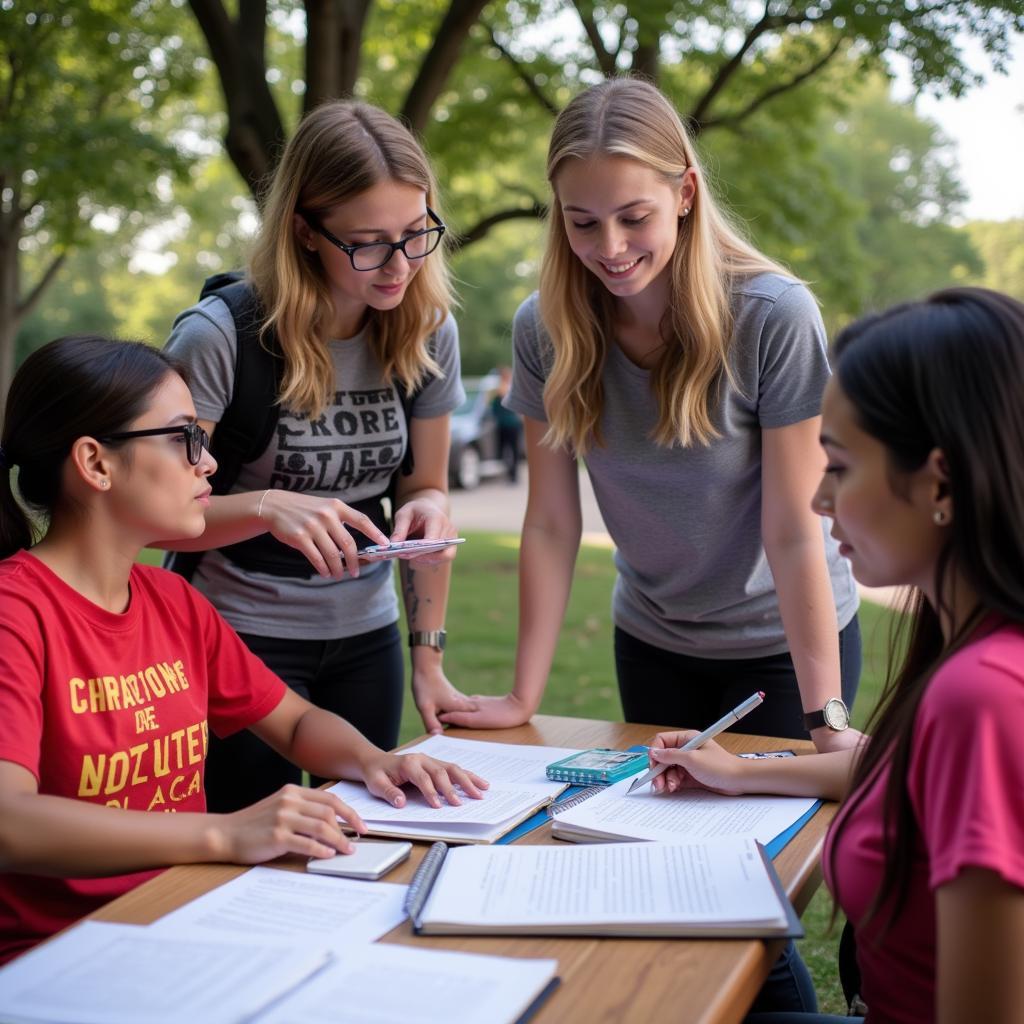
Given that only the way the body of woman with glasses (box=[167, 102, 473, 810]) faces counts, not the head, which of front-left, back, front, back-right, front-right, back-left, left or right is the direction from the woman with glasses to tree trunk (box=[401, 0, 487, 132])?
back-left

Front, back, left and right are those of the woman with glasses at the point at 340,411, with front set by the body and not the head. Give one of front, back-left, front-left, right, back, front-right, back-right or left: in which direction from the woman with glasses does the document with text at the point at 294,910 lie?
front-right

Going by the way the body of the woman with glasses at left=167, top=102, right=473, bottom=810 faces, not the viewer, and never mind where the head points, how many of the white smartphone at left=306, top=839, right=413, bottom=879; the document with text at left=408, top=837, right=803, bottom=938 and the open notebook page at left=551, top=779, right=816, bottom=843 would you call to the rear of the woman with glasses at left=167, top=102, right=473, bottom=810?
0

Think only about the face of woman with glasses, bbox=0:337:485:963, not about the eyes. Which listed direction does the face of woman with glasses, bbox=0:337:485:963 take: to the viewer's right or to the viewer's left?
to the viewer's right

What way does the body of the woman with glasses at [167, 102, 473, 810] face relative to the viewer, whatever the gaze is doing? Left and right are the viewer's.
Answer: facing the viewer and to the right of the viewer

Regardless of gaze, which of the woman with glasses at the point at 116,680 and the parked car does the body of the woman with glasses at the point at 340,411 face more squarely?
the woman with glasses

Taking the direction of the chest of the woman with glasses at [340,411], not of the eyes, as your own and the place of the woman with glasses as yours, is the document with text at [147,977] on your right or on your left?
on your right

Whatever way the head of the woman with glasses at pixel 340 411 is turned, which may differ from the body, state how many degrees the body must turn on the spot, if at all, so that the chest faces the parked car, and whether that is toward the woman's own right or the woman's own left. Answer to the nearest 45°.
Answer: approximately 135° to the woman's own left

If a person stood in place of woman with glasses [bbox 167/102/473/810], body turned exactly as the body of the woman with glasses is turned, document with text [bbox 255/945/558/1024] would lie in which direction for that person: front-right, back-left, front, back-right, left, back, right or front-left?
front-right
